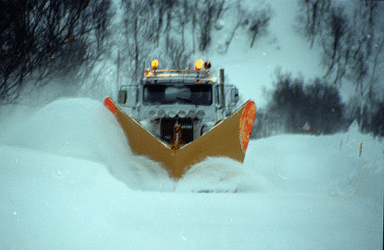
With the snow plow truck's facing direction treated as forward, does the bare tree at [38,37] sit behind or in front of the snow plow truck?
behind

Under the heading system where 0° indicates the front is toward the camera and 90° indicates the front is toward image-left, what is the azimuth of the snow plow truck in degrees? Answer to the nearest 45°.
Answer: approximately 0°
